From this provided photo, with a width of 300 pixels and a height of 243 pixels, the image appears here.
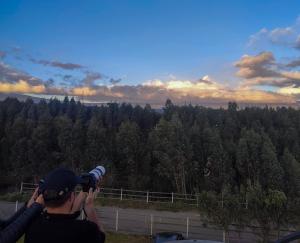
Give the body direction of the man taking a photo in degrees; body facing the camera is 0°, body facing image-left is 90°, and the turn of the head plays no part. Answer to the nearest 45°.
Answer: approximately 225°
